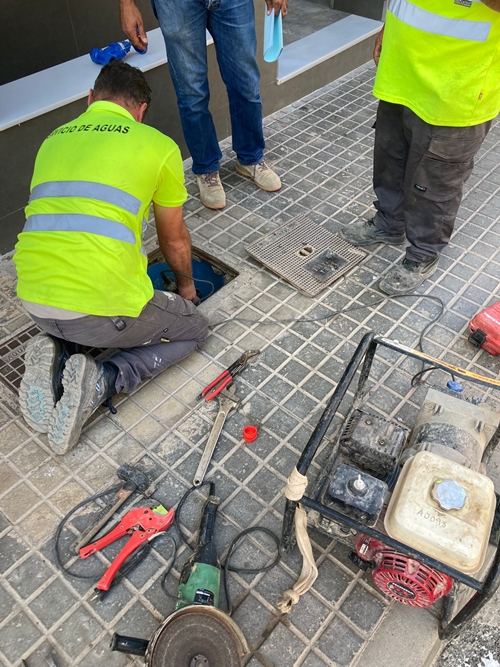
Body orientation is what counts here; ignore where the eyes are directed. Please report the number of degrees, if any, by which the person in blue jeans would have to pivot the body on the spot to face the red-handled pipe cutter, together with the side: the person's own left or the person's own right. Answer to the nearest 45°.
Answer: approximately 45° to the person's own right

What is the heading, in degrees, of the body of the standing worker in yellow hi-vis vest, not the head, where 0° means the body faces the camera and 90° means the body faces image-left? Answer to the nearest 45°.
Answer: approximately 45°

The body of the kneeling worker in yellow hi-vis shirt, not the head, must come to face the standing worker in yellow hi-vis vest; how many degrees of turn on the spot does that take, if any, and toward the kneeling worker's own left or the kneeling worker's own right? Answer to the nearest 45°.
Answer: approximately 45° to the kneeling worker's own right

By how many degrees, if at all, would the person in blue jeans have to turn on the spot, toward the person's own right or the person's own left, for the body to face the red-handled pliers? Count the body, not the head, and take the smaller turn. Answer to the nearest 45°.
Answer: approximately 45° to the person's own right

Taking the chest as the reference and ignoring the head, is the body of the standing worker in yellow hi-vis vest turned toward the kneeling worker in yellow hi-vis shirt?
yes

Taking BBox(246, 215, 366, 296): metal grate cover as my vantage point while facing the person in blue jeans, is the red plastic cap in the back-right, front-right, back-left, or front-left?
back-left

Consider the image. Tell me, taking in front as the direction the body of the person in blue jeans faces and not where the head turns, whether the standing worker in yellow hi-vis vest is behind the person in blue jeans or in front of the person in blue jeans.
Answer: in front

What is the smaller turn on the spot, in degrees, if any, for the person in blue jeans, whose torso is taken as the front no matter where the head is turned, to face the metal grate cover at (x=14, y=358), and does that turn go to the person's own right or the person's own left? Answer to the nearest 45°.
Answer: approximately 90° to the person's own right

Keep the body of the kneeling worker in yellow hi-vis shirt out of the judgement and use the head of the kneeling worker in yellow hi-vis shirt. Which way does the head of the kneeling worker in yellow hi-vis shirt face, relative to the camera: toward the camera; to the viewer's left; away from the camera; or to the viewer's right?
away from the camera

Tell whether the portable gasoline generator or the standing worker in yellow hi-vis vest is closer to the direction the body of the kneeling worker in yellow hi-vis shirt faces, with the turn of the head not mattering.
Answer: the standing worker in yellow hi-vis vest

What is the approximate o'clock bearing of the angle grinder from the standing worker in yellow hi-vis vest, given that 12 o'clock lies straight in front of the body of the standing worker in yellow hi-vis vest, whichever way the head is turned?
The angle grinder is roughly at 11 o'clock from the standing worker in yellow hi-vis vest.

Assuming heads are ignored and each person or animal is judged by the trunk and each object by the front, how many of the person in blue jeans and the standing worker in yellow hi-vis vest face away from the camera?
0
